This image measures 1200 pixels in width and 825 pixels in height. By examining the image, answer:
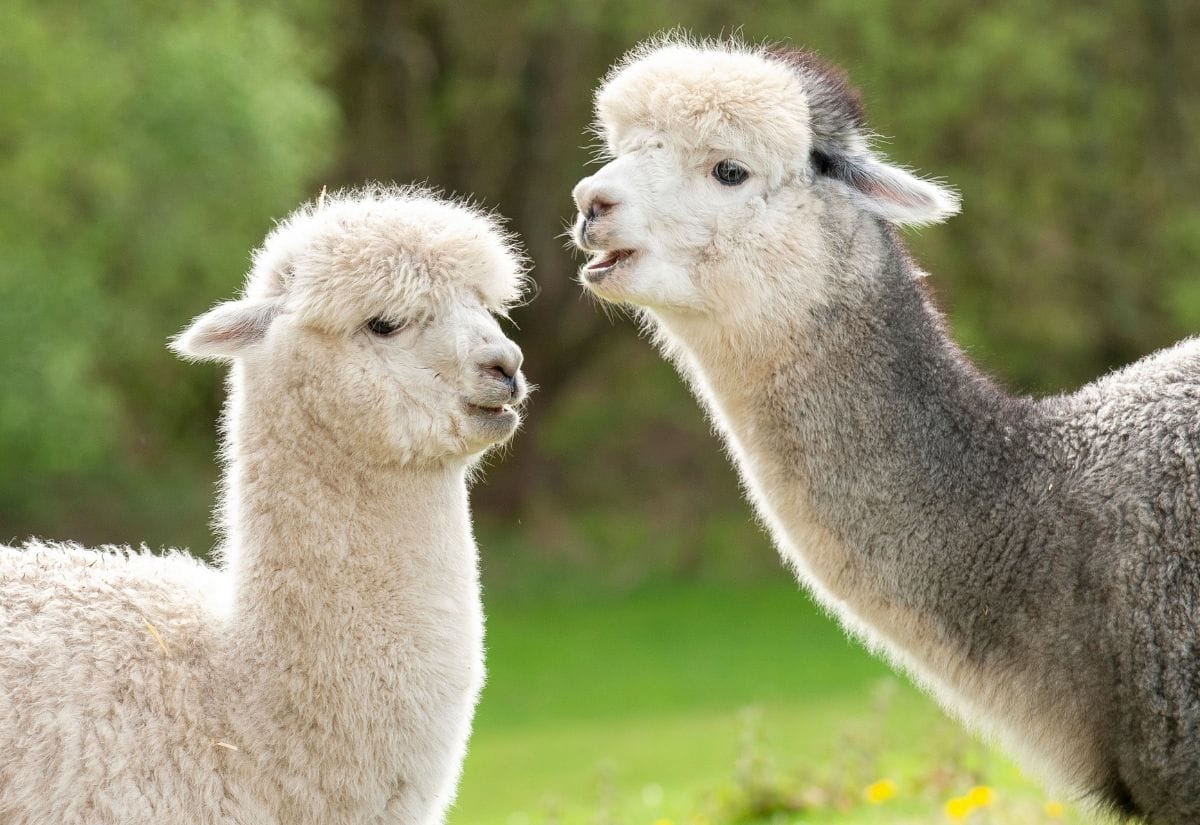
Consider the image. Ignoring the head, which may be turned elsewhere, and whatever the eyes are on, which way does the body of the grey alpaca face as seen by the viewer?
to the viewer's left

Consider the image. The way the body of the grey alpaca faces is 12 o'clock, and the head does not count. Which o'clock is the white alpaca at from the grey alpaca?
The white alpaca is roughly at 11 o'clock from the grey alpaca.

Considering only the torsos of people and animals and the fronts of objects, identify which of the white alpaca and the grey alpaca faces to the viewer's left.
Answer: the grey alpaca

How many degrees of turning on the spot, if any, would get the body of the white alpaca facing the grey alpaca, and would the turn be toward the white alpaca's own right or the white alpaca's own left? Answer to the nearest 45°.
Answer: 0° — it already faces it

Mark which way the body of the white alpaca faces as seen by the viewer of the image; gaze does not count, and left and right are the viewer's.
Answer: facing to the right of the viewer

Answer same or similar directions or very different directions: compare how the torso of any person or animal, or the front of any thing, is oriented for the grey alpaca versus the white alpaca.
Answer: very different directions

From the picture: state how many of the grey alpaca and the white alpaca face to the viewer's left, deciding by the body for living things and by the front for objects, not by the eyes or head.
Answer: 1
